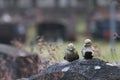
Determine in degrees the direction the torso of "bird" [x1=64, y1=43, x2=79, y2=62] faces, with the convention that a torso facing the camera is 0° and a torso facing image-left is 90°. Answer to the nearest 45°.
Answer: approximately 0°

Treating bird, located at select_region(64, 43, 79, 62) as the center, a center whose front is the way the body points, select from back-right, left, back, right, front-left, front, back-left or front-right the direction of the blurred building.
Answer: back
